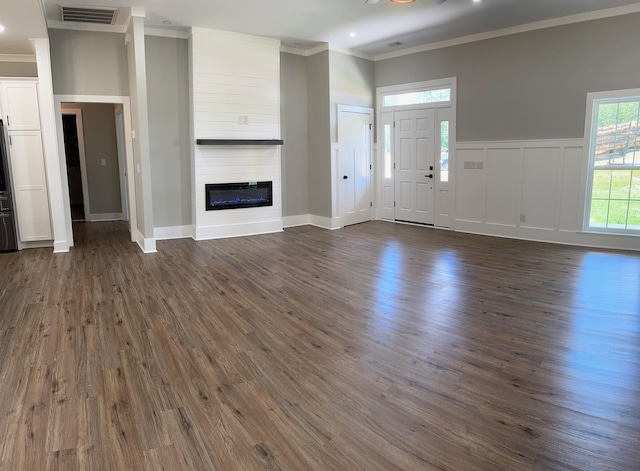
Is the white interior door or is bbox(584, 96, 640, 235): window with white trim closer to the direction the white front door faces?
the white interior door

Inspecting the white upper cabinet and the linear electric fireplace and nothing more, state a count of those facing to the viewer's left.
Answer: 0

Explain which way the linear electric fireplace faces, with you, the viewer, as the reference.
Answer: facing the viewer and to the right of the viewer

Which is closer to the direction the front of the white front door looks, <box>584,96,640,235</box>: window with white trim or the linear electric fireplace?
the linear electric fireplace

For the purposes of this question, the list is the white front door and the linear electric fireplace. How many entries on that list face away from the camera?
0

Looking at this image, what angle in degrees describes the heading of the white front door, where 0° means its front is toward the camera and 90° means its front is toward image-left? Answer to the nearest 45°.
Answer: approximately 45°

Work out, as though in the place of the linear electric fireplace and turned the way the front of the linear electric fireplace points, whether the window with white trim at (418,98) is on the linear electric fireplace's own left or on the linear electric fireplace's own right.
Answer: on the linear electric fireplace's own left

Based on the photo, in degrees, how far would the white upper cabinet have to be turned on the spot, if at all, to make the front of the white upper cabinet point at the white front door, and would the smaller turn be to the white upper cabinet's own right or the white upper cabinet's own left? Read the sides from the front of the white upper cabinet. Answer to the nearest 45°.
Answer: approximately 90° to the white upper cabinet's own left

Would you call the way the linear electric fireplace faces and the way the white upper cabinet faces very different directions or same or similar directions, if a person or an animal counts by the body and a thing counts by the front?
same or similar directions

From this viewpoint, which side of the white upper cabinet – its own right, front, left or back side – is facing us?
front

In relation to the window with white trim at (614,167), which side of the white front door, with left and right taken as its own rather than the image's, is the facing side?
left

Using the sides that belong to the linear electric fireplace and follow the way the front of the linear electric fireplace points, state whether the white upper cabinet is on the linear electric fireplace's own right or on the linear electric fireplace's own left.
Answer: on the linear electric fireplace's own right

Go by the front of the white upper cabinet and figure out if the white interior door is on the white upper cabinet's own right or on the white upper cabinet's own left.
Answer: on the white upper cabinet's own left

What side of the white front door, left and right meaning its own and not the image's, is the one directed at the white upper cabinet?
front

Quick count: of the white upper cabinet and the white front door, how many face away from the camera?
0

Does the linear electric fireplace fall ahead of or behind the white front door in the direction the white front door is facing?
ahead
